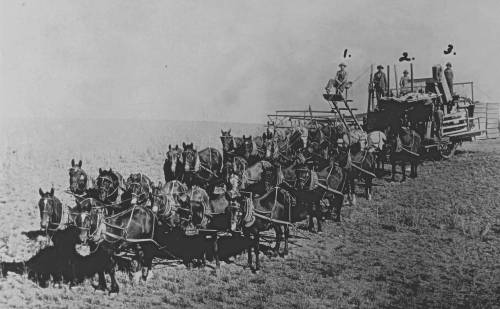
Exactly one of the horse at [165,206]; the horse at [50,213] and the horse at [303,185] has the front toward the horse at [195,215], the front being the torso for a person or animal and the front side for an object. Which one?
the horse at [303,185]

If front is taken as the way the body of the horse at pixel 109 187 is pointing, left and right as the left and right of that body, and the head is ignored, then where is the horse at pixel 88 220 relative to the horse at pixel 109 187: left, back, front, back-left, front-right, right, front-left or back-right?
front-left

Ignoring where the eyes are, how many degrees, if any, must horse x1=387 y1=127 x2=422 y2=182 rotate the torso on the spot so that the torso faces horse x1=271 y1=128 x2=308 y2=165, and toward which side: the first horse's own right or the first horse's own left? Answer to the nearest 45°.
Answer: approximately 45° to the first horse's own right

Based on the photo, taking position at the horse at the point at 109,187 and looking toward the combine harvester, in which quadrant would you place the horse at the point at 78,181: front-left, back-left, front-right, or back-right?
back-left

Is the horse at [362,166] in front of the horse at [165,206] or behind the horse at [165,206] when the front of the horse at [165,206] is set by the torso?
behind

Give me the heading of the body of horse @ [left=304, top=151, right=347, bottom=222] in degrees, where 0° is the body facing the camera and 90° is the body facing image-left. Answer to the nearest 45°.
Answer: approximately 45°

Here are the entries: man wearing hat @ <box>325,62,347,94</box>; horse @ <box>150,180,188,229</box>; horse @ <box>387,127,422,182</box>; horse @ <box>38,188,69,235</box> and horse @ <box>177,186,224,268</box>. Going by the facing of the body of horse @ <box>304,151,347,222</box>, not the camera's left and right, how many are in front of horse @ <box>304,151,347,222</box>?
3

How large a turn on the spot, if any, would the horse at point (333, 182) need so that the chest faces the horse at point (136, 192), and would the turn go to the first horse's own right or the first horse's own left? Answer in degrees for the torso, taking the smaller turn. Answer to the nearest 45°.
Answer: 0° — it already faces it

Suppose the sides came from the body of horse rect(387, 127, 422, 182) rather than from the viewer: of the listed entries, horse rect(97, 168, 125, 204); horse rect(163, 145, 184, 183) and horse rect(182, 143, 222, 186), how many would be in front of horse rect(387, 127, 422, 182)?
3

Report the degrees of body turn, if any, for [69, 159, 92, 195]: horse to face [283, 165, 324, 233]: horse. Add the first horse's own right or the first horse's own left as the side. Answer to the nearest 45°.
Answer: approximately 135° to the first horse's own left

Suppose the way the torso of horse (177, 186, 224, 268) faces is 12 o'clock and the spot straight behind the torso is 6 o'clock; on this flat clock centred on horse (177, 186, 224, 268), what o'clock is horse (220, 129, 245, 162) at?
horse (220, 129, 245, 162) is roughly at 5 o'clock from horse (177, 186, 224, 268).

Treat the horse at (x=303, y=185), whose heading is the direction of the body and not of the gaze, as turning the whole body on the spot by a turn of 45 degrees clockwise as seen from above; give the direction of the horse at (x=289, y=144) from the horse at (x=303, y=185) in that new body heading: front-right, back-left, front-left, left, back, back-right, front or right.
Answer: right

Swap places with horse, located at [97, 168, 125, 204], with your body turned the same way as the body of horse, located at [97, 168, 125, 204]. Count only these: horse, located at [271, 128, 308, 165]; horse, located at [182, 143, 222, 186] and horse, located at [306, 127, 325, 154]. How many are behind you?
3

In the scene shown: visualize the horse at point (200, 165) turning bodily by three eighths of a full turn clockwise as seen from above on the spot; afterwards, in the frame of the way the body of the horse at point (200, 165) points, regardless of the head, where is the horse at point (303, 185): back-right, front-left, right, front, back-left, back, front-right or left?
back-right

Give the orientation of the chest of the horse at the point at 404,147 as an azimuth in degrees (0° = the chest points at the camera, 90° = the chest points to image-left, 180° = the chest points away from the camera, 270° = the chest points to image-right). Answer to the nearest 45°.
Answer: approximately 45°
